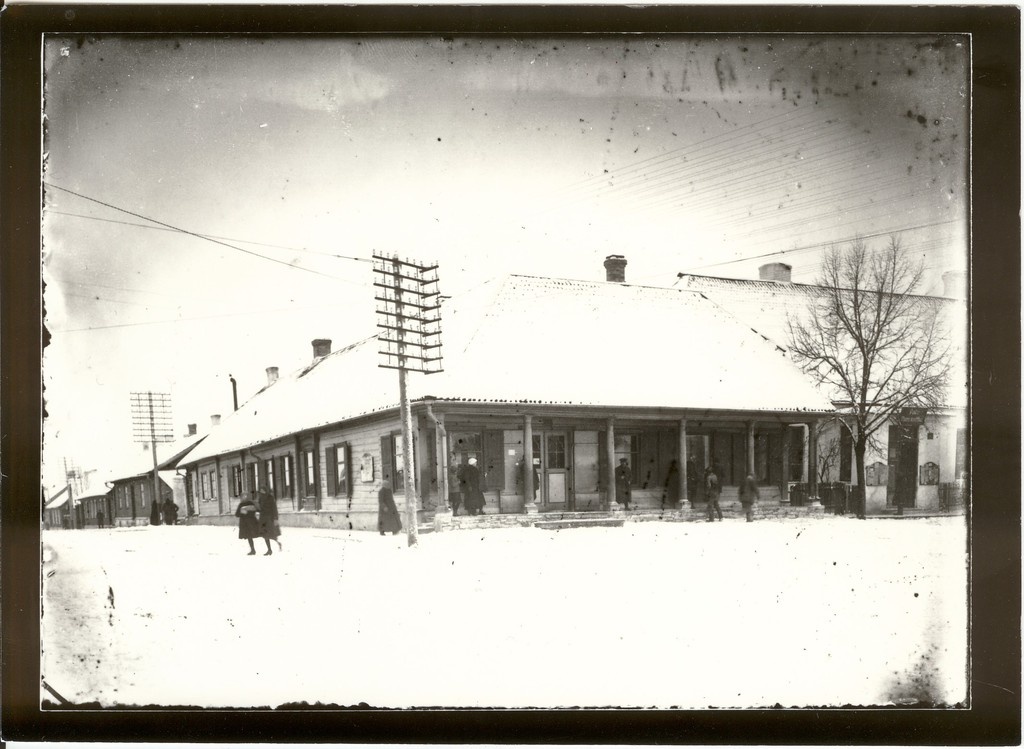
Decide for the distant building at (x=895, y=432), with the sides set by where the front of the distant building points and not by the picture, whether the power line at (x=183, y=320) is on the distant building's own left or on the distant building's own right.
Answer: on the distant building's own right

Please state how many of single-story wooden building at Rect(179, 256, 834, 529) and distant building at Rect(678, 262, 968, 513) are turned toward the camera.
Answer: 2

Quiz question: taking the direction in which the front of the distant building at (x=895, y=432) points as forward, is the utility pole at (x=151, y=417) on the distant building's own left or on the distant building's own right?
on the distant building's own right

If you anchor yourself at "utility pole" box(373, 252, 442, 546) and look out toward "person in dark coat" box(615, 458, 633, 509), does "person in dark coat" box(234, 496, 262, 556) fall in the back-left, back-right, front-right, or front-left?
back-left

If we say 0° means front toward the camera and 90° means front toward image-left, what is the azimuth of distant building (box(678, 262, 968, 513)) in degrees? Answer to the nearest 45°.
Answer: approximately 0°
